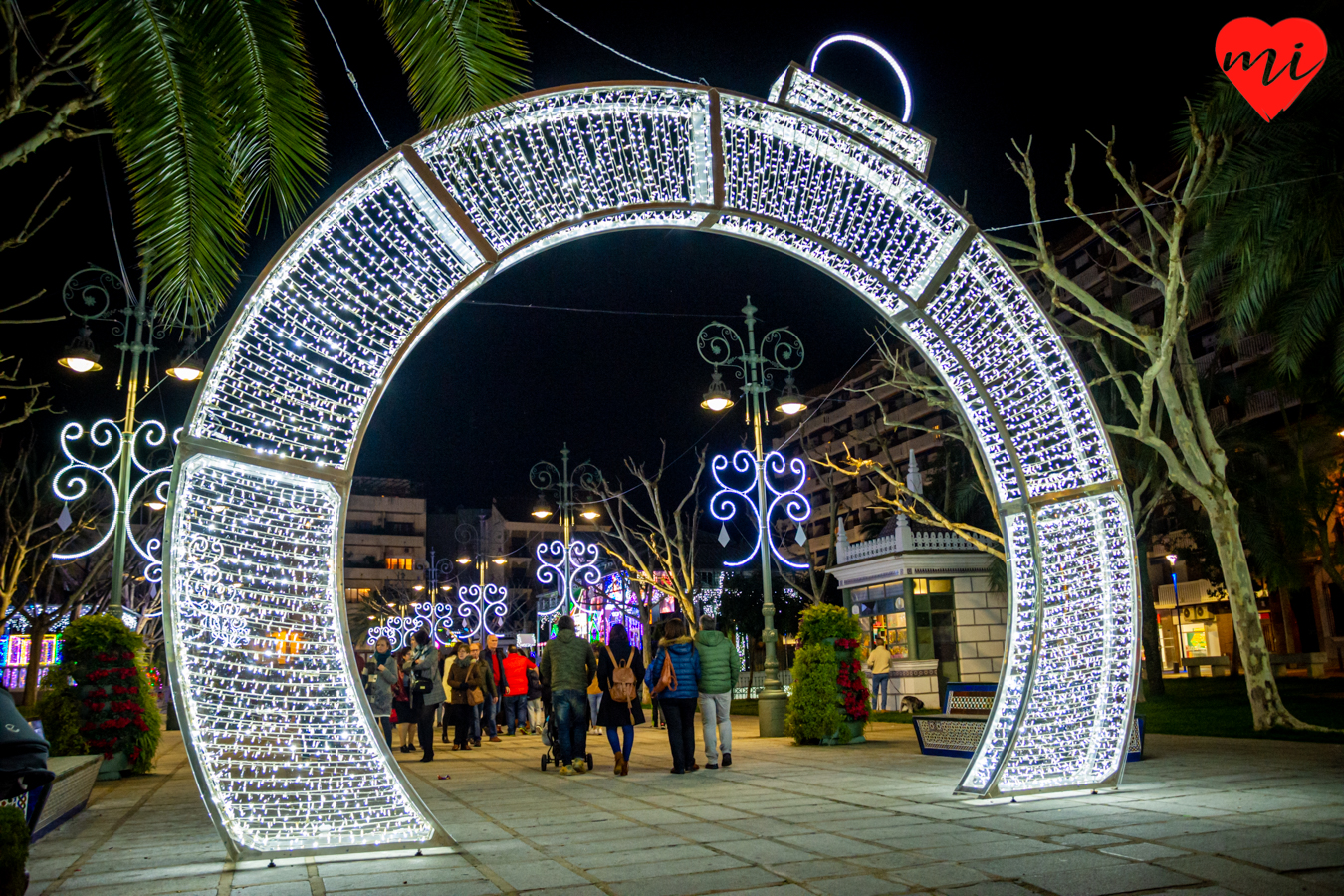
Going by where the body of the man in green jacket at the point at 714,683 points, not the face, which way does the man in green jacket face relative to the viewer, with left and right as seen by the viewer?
facing away from the viewer

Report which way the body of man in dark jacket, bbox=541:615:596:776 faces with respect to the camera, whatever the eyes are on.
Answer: away from the camera

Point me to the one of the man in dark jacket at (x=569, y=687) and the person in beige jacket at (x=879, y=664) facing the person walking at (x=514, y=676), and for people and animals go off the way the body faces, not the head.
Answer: the man in dark jacket

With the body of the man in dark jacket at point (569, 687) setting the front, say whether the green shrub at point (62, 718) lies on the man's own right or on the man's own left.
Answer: on the man's own left

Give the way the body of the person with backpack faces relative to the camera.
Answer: away from the camera

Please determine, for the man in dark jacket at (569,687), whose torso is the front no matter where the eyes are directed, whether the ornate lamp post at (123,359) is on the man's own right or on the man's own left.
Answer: on the man's own left

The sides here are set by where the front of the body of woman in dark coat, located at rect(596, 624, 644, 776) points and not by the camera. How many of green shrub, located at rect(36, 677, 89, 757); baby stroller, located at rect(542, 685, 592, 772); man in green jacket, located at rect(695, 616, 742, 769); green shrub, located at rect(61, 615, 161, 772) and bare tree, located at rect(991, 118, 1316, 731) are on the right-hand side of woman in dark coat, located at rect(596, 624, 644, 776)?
2

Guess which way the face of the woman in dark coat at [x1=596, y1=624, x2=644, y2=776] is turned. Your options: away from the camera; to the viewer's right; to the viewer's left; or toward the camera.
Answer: away from the camera

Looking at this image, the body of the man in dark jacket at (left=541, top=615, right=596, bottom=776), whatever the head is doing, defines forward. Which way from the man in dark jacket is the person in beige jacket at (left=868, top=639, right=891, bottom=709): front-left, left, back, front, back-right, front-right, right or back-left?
front-right

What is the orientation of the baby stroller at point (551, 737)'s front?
away from the camera

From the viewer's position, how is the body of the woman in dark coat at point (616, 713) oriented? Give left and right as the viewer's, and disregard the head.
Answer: facing away from the viewer

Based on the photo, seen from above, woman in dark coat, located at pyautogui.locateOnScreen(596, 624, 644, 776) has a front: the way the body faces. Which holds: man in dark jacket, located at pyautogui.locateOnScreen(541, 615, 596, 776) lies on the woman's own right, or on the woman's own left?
on the woman's own left

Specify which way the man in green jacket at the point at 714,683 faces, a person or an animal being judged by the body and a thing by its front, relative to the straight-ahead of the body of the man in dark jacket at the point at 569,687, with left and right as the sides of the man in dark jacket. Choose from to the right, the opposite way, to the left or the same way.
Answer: the same way

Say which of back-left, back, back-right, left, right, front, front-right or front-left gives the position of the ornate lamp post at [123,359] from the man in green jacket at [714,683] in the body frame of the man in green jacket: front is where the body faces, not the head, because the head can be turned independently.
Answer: left

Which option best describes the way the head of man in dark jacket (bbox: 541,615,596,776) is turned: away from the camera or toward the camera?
away from the camera
